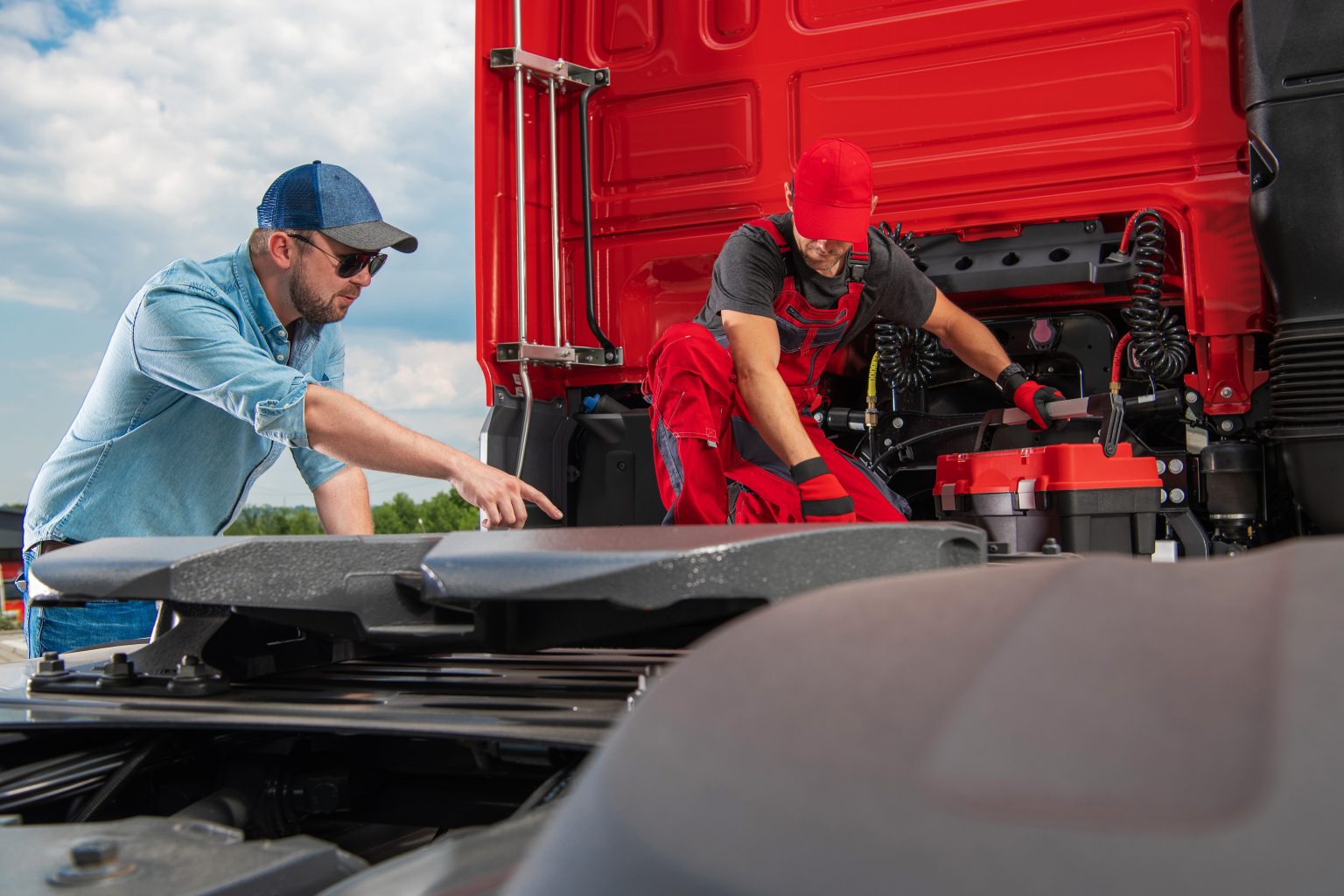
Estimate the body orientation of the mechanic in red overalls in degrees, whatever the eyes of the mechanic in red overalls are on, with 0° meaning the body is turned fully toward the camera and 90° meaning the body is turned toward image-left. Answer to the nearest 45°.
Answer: approximately 0°

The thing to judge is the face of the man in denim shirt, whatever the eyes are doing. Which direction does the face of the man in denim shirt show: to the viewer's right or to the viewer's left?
to the viewer's right

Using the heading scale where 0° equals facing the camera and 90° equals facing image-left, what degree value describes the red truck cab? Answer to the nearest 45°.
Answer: approximately 180°

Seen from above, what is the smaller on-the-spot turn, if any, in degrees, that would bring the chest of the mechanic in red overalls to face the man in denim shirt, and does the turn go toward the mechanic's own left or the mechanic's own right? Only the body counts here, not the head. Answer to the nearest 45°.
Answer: approximately 45° to the mechanic's own right

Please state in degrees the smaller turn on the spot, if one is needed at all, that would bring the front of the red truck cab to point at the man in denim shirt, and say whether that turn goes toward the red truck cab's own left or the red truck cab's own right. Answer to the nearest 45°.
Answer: approximately 135° to the red truck cab's own left

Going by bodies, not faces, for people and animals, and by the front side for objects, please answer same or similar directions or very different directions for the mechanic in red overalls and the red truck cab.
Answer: very different directions
